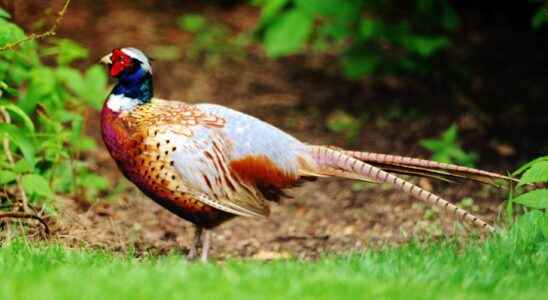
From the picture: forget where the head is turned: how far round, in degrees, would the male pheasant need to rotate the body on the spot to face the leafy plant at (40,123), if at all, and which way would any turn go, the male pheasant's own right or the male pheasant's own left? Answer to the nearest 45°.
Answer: approximately 45° to the male pheasant's own right

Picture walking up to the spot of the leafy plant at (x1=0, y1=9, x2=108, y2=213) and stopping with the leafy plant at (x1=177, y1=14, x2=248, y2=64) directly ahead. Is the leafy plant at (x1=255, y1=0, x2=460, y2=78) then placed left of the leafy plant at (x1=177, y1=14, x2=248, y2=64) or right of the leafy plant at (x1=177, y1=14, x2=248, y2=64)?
right

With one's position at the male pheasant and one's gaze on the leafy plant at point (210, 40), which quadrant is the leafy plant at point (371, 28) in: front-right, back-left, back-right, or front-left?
front-right

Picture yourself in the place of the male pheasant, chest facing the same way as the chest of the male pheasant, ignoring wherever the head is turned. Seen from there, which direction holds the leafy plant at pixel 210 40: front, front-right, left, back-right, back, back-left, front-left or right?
right

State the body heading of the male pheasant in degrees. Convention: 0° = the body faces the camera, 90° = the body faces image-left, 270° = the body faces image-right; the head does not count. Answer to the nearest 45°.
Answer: approximately 90°

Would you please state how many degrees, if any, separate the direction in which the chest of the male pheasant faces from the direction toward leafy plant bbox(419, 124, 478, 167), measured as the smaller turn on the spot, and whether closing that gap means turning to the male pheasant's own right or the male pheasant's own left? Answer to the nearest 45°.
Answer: approximately 135° to the male pheasant's own right

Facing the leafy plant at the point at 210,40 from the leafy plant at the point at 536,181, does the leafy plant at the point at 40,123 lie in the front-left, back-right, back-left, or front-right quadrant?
front-left
